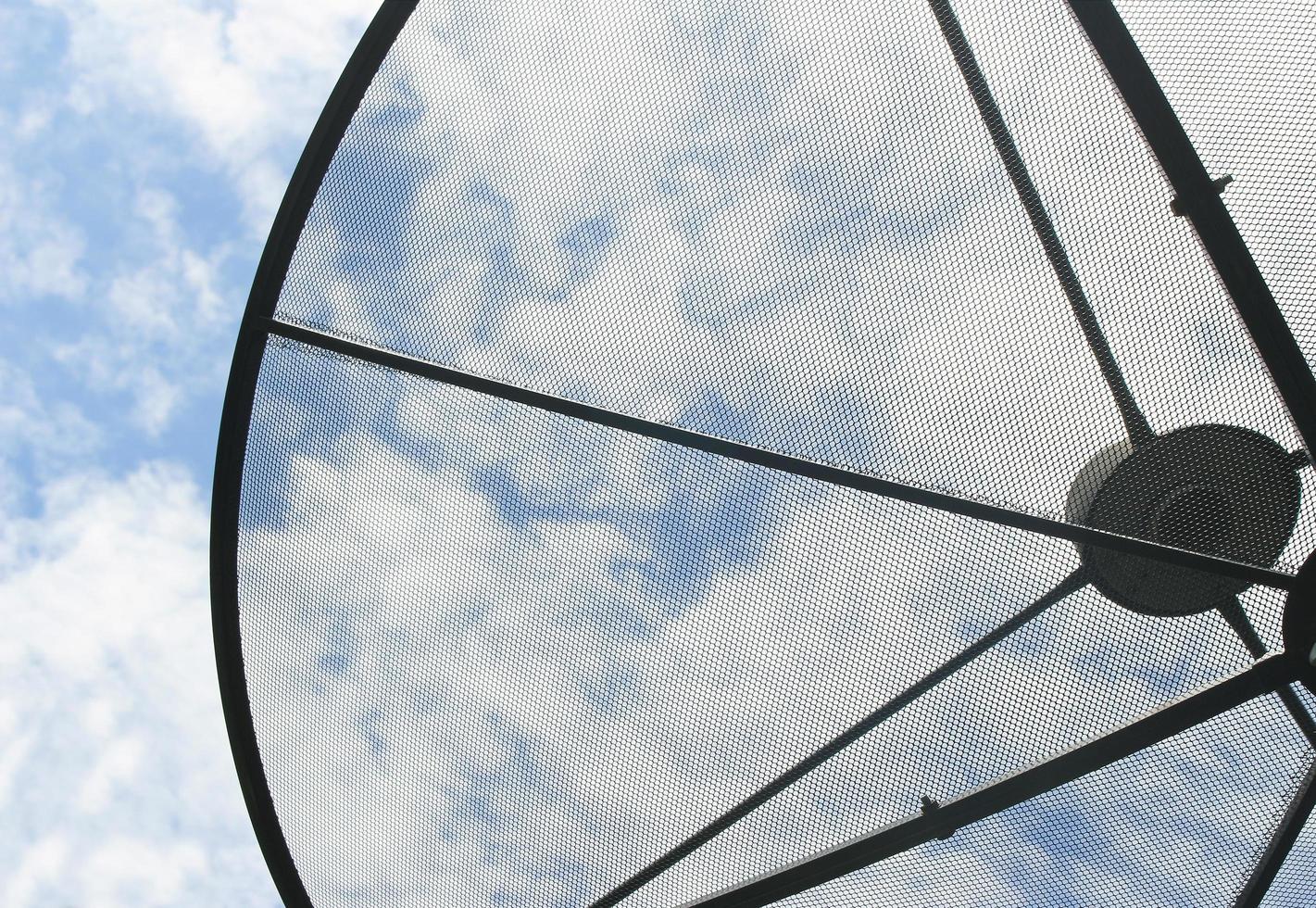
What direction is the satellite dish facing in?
away from the camera
